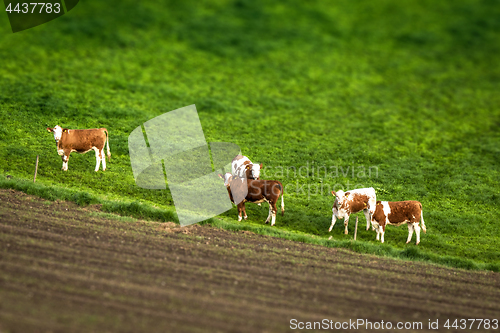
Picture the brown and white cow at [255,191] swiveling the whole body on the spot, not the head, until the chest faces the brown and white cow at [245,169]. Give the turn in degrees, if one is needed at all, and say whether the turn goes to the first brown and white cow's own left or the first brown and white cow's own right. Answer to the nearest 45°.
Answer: approximately 90° to the first brown and white cow's own right

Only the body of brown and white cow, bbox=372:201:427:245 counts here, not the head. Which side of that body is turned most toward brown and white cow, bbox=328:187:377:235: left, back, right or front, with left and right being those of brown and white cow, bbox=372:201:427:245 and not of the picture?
front

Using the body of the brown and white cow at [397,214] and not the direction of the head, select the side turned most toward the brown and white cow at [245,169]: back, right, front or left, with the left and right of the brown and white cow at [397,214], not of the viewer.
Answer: front

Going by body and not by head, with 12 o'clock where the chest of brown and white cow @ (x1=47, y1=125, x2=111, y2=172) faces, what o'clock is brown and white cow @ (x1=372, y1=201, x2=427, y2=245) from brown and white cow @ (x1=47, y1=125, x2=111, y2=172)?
brown and white cow @ (x1=372, y1=201, x2=427, y2=245) is roughly at 7 o'clock from brown and white cow @ (x1=47, y1=125, x2=111, y2=172).

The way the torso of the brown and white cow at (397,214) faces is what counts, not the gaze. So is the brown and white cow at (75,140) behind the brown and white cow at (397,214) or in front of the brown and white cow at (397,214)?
in front

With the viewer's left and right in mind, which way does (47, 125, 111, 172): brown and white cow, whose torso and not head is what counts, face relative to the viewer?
facing to the left of the viewer

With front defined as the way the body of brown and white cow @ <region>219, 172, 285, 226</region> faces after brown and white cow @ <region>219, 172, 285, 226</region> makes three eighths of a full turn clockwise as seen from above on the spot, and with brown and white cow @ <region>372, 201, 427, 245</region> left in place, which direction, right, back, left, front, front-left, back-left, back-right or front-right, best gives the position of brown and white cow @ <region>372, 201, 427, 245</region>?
front-right

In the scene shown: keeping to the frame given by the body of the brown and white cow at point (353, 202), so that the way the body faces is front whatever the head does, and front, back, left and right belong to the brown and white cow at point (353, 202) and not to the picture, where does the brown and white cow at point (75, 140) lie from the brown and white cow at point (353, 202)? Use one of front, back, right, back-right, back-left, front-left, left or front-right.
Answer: front-right

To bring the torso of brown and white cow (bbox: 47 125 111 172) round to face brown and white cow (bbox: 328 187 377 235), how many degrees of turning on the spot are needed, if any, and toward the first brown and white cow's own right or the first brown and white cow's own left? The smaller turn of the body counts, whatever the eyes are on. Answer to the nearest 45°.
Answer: approximately 135° to the first brown and white cow's own left

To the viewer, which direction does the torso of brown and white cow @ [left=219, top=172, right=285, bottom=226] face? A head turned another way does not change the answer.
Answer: to the viewer's left

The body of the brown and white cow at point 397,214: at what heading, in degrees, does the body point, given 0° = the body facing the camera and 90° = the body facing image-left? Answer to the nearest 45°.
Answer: approximately 90°

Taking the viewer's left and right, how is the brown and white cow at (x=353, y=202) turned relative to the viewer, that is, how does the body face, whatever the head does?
facing the viewer and to the left of the viewer

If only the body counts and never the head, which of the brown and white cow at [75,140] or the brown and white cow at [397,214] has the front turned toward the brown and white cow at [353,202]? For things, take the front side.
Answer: the brown and white cow at [397,214]

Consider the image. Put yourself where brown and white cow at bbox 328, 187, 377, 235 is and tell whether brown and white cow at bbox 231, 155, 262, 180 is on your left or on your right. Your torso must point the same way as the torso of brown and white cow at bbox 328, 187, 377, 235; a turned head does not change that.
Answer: on your right
